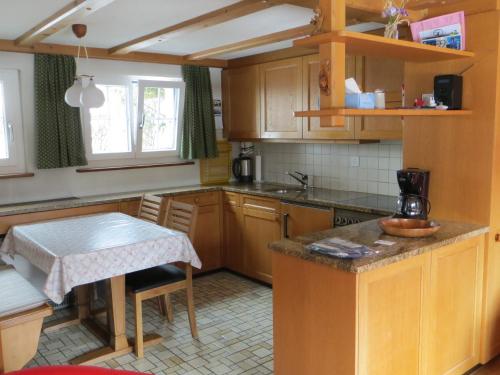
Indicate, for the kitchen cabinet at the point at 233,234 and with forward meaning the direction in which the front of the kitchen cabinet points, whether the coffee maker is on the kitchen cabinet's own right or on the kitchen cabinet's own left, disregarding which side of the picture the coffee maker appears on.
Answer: on the kitchen cabinet's own left

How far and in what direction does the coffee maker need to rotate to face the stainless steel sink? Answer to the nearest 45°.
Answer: approximately 90° to its right

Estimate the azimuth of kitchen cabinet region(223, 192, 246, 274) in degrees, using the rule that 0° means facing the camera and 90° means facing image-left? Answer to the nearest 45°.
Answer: approximately 45°

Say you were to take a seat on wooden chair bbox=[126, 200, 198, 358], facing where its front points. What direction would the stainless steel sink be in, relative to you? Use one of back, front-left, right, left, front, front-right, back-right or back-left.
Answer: back
